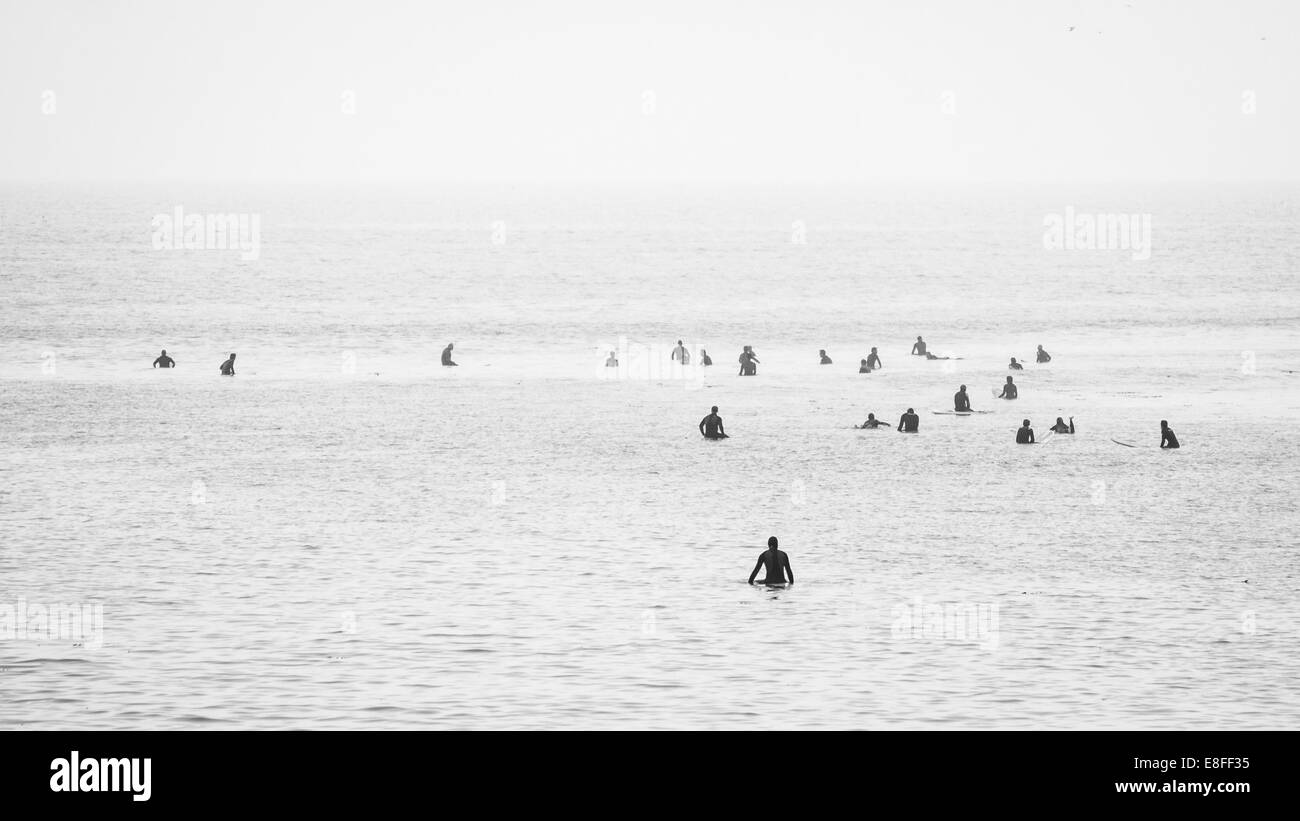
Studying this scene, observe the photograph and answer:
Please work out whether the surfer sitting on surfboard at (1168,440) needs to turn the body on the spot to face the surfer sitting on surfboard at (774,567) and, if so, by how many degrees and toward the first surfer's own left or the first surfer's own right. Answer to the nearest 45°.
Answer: approximately 90° to the first surfer's own left

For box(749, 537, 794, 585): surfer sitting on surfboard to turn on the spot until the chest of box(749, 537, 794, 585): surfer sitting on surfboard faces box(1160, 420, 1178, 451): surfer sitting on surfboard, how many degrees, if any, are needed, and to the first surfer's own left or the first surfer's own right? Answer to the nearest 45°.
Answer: approximately 45° to the first surfer's own right

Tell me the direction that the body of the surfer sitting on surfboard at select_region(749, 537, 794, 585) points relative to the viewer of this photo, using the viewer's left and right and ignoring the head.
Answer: facing away from the viewer

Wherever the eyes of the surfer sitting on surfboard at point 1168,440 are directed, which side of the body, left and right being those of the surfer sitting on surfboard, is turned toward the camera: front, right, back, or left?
left

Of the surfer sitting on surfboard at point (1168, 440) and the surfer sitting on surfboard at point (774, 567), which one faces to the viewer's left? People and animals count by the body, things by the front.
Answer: the surfer sitting on surfboard at point (1168, 440)

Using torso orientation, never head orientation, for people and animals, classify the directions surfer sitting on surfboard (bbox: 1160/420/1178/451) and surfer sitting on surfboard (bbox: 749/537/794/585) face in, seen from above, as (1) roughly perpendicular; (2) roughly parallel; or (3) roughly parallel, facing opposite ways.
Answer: roughly perpendicular

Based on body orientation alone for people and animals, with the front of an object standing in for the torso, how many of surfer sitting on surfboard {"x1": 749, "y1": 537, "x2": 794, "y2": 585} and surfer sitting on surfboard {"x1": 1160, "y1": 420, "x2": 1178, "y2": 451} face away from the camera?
1
